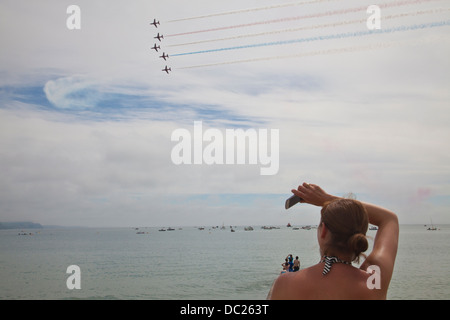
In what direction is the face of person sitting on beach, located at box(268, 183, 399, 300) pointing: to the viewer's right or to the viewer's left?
to the viewer's left

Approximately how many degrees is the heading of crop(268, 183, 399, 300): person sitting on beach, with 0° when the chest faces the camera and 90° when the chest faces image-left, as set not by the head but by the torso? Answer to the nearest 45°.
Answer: approximately 180°
